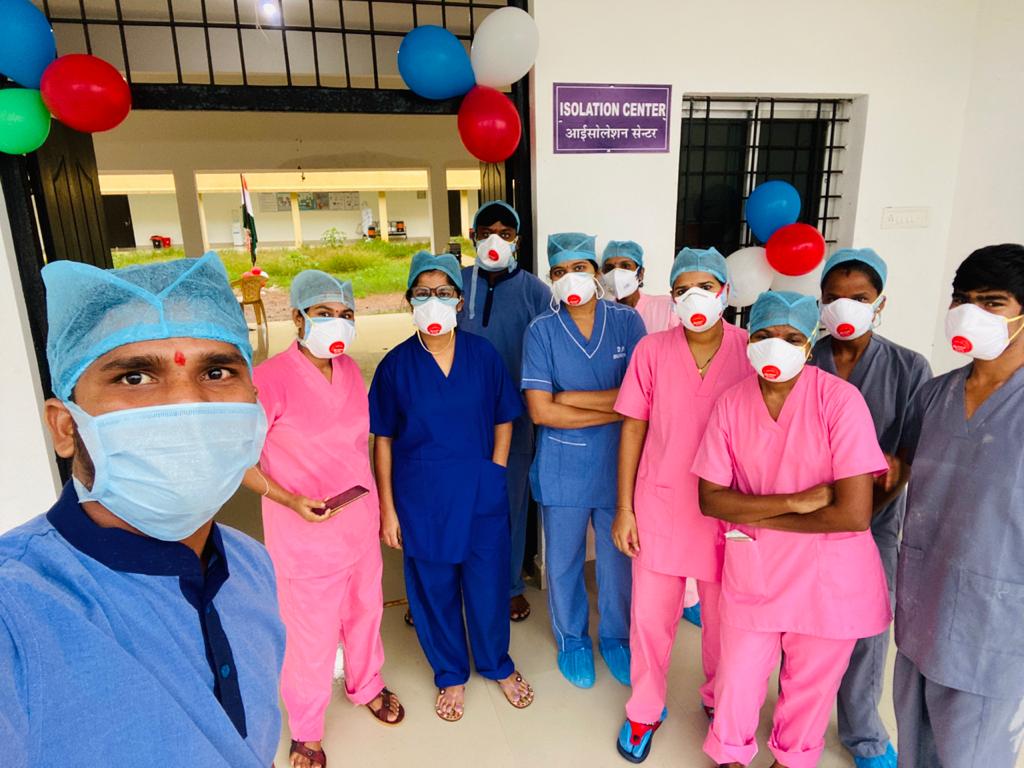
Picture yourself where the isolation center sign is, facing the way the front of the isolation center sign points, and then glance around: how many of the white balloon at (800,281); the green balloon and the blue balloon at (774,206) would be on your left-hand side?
2

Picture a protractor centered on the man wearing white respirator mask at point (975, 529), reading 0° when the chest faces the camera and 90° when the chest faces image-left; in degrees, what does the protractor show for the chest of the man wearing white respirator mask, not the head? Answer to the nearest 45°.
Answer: approximately 45°

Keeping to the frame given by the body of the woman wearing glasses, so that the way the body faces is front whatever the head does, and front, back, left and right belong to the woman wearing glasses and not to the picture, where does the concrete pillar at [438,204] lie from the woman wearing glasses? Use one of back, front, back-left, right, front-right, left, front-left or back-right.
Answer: back

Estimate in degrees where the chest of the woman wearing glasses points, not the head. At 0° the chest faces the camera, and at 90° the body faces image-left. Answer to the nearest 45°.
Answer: approximately 0°

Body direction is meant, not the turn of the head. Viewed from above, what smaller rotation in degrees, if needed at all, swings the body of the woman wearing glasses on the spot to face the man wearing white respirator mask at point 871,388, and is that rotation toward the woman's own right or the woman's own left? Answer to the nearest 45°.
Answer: approximately 90° to the woman's own left

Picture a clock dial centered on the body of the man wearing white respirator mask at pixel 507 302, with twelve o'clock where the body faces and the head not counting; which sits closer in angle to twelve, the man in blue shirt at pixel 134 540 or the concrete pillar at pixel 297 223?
the man in blue shirt

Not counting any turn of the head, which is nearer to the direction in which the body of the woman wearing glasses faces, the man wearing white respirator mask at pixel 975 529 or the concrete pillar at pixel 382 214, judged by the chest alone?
the man wearing white respirator mask
